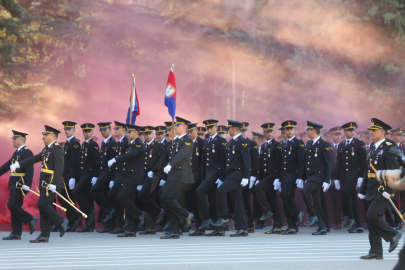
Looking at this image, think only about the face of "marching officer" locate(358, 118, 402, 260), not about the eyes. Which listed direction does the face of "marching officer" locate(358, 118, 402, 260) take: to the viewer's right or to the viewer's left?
to the viewer's left

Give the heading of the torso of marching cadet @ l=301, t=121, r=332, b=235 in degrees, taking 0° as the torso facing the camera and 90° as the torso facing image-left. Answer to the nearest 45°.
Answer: approximately 45°

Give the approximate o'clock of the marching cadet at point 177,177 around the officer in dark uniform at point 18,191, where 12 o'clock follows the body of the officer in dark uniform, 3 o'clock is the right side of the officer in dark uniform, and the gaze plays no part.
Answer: The marching cadet is roughly at 7 o'clock from the officer in dark uniform.

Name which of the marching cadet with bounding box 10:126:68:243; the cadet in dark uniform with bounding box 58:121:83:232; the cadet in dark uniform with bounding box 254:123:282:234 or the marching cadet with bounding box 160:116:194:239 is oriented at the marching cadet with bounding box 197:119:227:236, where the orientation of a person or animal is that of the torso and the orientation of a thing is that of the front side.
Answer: the cadet in dark uniform with bounding box 254:123:282:234

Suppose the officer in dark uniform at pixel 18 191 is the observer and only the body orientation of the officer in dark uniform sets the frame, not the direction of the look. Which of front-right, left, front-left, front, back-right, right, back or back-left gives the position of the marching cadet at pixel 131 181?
back

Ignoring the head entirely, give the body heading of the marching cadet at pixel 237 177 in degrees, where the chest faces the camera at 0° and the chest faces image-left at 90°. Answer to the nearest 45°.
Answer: approximately 45°

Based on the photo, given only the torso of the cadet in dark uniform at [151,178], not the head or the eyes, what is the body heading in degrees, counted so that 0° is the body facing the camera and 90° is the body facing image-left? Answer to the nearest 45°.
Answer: approximately 45°

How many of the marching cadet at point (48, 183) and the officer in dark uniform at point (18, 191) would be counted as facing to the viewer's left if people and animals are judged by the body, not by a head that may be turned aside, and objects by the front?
2

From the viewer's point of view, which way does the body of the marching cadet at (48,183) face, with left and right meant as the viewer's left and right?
facing to the left of the viewer
